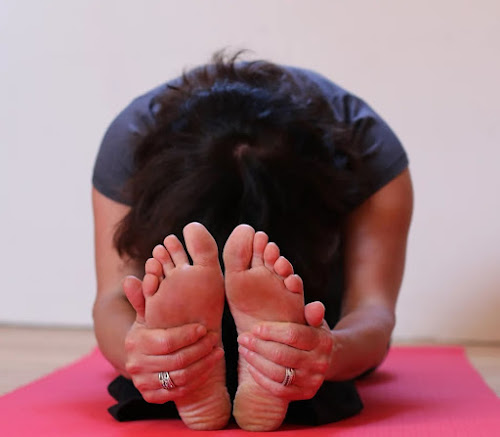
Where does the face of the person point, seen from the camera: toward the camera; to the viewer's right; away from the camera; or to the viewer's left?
toward the camera

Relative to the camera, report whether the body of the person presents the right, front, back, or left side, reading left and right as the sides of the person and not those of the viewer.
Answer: front
